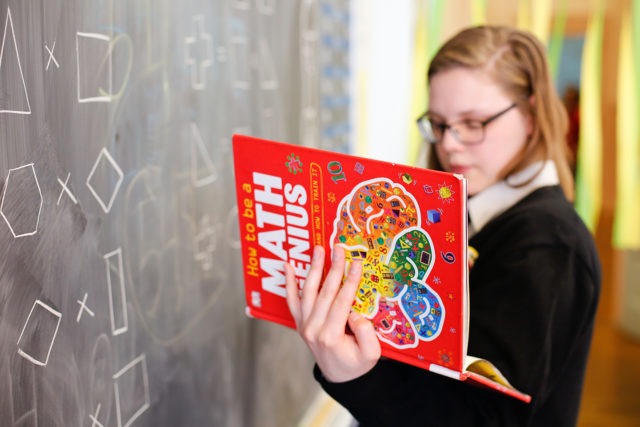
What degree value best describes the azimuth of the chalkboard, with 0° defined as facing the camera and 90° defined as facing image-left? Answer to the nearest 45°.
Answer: approximately 315°

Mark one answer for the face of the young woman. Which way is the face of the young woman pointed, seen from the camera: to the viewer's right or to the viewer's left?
to the viewer's left
